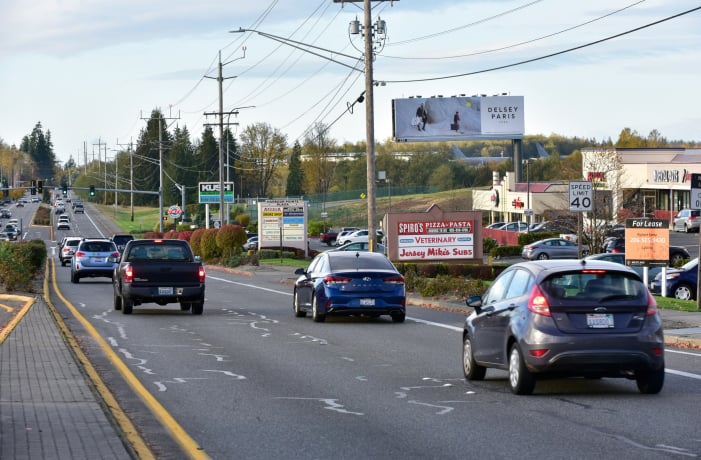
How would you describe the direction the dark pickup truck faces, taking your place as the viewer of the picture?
facing away from the viewer

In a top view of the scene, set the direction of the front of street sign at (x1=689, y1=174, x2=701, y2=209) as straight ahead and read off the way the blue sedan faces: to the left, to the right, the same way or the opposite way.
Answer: the opposite way

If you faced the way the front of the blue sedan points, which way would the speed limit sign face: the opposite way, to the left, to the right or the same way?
the opposite way

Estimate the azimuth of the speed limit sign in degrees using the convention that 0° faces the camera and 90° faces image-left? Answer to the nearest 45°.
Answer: approximately 0°

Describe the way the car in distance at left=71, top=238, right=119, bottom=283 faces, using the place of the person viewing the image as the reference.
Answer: facing away from the viewer

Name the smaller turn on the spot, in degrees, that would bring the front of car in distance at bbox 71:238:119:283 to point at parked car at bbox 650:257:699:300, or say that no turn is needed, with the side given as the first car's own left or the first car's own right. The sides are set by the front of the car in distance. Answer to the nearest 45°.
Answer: approximately 135° to the first car's own right

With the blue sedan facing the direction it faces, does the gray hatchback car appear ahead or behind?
behind

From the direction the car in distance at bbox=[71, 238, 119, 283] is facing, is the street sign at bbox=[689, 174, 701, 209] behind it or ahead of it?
behind

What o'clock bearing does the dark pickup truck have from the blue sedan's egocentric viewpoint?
The dark pickup truck is roughly at 10 o'clock from the blue sedan.

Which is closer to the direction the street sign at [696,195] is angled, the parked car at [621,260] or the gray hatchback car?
the gray hatchback car

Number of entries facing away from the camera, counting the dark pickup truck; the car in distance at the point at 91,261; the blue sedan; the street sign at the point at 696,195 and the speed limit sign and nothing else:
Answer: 3

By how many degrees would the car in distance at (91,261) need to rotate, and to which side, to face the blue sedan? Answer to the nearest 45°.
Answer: approximately 180°

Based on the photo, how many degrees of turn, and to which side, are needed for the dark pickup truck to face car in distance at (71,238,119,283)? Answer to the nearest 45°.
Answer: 0° — it already faces it

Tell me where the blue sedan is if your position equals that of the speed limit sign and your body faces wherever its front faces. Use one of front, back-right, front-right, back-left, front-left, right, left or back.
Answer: front-right
